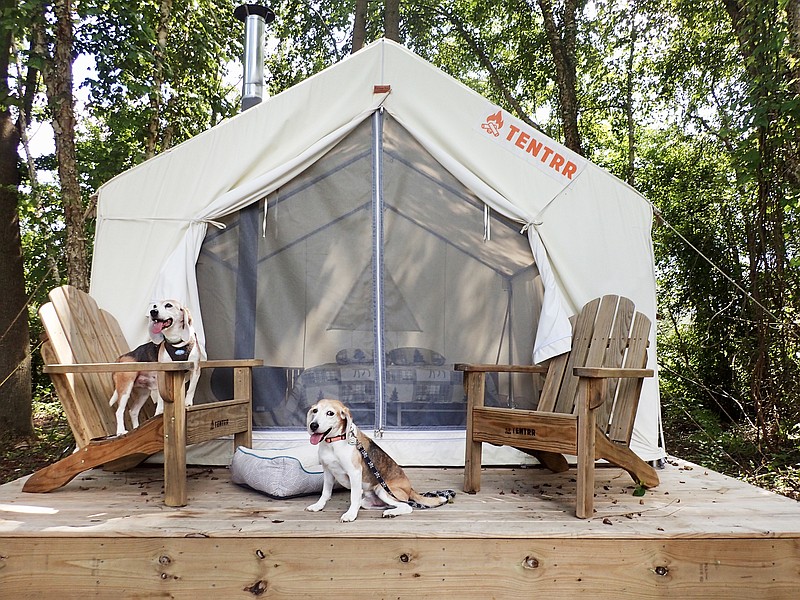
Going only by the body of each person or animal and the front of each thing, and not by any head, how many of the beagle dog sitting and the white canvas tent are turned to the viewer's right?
0

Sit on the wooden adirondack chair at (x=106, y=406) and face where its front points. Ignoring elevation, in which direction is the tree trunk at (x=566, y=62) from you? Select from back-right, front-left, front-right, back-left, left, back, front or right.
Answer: left

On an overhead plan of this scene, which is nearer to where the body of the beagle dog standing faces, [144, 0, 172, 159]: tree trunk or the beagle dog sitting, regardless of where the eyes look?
the beagle dog sitting

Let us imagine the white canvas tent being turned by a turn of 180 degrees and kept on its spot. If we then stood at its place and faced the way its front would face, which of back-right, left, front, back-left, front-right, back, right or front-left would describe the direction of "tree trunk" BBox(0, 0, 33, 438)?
front-left

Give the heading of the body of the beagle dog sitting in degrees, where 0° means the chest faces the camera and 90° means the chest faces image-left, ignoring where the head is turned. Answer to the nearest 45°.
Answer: approximately 45°

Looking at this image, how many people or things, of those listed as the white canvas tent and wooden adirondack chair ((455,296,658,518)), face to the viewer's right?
0

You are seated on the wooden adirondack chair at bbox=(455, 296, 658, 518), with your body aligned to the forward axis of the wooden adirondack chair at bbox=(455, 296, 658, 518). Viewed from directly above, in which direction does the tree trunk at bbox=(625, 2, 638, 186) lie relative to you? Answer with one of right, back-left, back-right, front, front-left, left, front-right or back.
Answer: back-right

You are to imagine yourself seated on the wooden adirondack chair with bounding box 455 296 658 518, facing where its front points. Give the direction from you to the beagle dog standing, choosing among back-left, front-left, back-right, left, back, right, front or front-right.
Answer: front-right

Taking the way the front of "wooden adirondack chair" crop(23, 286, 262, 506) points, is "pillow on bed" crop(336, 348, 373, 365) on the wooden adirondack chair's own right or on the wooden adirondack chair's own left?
on the wooden adirondack chair's own left

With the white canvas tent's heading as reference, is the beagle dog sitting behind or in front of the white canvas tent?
in front

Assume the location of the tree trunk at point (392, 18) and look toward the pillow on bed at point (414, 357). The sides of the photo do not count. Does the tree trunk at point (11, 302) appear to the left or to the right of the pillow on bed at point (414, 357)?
right

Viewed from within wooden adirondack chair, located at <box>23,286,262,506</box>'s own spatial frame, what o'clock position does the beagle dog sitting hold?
The beagle dog sitting is roughly at 12 o'clock from the wooden adirondack chair.

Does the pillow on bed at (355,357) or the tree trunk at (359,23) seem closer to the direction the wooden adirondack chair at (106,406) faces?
the pillow on bed

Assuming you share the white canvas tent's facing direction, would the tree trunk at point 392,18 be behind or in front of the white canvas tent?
behind
